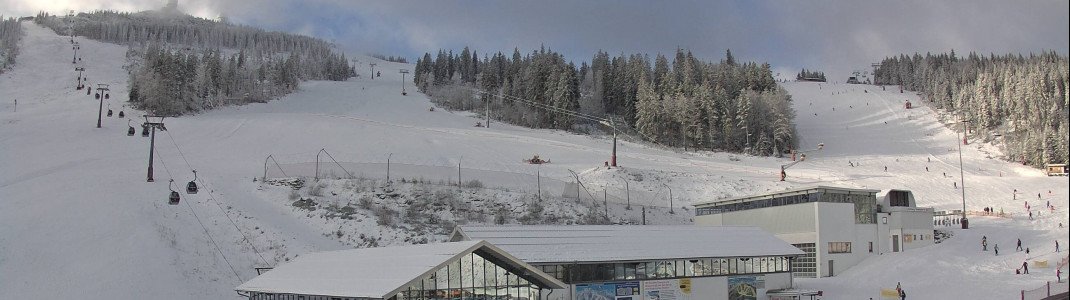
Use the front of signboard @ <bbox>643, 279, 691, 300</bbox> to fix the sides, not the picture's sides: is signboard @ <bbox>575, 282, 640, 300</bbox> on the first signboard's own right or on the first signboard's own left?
on the first signboard's own right

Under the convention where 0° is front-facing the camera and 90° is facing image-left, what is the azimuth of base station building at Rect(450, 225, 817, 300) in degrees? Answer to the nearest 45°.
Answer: approximately 0°

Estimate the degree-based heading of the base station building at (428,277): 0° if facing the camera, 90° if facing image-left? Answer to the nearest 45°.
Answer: approximately 315°

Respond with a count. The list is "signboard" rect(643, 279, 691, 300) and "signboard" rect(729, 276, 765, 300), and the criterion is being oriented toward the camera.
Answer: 2

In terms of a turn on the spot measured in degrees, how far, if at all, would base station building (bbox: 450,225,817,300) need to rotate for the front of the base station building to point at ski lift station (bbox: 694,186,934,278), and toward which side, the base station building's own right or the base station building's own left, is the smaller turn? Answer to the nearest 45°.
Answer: approximately 135° to the base station building's own left

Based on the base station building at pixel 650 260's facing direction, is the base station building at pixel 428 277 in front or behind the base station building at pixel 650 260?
in front

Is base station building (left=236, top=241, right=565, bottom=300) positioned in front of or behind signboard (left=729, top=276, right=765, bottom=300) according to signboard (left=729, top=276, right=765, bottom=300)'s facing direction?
in front
